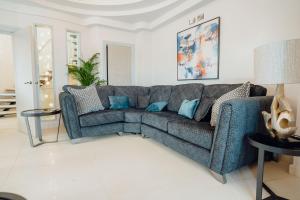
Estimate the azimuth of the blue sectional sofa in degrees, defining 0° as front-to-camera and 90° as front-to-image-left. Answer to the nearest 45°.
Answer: approximately 45°

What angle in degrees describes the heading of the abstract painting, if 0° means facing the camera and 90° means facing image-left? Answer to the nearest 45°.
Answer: approximately 45°

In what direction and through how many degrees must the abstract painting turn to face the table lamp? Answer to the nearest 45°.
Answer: approximately 45° to its left

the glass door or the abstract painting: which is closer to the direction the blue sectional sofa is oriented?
the glass door

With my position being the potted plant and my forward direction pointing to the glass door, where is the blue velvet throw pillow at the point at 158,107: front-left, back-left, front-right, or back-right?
back-left

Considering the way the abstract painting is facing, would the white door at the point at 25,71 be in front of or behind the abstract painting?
in front

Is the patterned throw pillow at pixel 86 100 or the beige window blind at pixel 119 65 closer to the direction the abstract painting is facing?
the patterned throw pillow

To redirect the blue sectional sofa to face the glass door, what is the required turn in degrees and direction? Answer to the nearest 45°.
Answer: approximately 90° to its right
